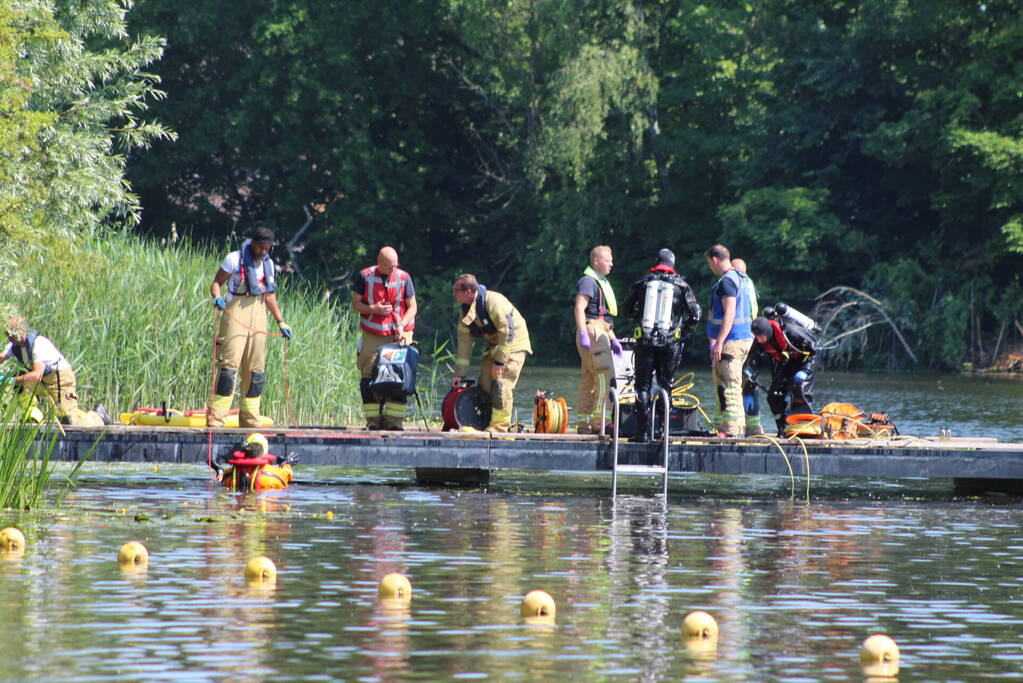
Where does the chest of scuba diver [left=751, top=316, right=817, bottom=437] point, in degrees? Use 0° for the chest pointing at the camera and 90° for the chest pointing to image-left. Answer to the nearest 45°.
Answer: approximately 45°

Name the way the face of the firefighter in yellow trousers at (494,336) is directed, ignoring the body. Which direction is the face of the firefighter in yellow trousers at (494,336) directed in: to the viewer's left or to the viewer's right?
to the viewer's left

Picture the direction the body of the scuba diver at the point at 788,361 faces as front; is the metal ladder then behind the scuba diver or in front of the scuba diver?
in front

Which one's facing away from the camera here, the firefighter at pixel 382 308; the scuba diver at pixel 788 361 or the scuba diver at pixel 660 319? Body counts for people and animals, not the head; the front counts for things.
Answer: the scuba diver at pixel 660 319

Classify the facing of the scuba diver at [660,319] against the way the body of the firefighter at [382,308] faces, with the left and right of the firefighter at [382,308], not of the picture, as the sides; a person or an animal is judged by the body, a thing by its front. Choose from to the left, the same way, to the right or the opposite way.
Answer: the opposite way

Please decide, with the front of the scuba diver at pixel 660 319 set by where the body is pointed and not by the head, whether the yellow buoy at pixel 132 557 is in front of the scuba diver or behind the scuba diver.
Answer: behind

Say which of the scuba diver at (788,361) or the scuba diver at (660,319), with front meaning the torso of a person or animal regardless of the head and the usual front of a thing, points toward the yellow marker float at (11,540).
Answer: the scuba diver at (788,361)

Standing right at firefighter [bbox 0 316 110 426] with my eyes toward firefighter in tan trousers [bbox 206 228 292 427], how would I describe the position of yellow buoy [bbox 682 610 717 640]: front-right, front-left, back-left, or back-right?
front-right

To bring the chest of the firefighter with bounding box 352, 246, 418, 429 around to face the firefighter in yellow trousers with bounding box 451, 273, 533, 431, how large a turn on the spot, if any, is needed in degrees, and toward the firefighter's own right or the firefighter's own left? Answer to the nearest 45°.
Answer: approximately 90° to the firefighter's own left

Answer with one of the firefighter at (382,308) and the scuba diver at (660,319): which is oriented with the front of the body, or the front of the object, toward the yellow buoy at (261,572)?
the firefighter at (382,308)

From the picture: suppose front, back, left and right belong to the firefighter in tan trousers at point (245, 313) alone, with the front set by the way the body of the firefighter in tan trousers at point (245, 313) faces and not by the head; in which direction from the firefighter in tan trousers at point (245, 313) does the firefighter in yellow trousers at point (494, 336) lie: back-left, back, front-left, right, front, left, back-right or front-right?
front-left
